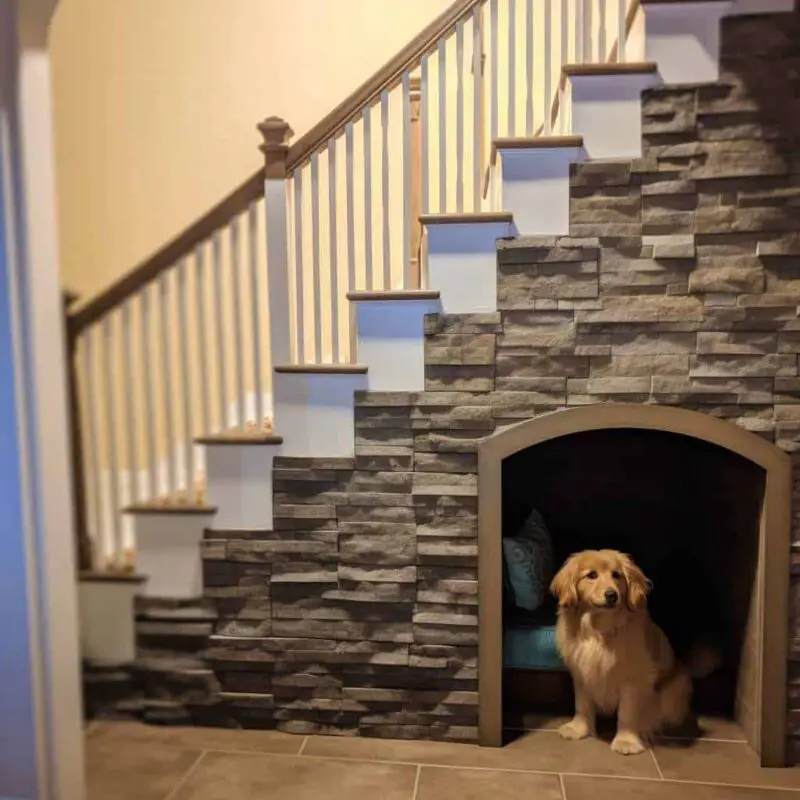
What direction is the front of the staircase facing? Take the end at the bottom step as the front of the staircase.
to the viewer's left

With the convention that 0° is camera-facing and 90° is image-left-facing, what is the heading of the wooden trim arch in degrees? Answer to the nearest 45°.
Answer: approximately 0°
